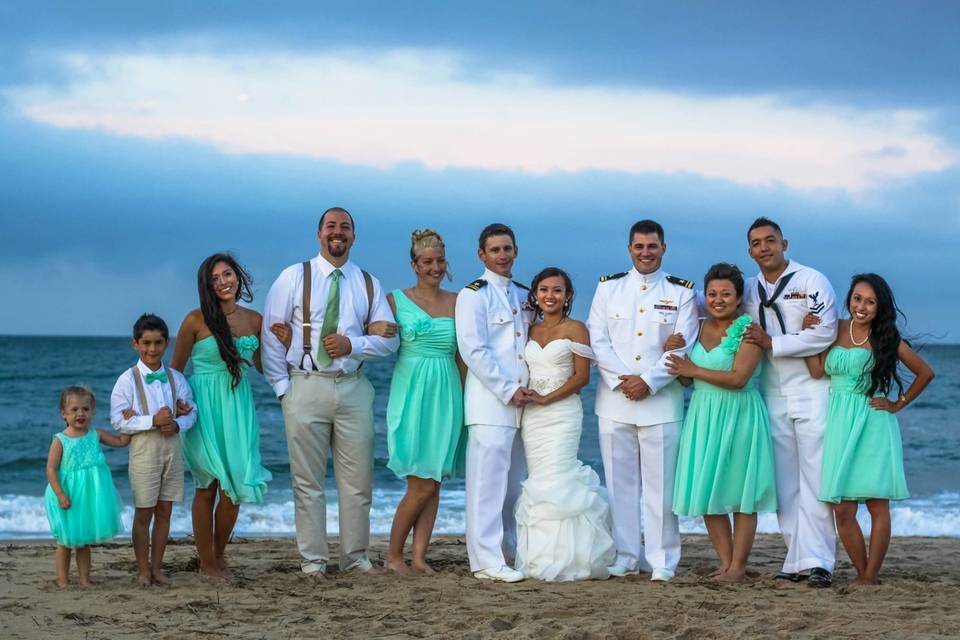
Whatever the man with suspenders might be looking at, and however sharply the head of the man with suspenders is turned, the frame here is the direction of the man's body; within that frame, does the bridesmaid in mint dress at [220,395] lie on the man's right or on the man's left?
on the man's right

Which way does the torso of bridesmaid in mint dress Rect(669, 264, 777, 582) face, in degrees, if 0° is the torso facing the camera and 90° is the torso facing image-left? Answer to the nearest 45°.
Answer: approximately 45°

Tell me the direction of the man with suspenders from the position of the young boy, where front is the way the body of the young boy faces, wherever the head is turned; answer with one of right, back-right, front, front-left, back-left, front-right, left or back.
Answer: left

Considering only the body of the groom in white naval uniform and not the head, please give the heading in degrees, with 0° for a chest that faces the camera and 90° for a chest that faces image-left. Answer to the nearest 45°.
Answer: approximately 315°

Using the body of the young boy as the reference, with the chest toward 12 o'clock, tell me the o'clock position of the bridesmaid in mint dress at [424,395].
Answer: The bridesmaid in mint dress is roughly at 9 o'clock from the young boy.

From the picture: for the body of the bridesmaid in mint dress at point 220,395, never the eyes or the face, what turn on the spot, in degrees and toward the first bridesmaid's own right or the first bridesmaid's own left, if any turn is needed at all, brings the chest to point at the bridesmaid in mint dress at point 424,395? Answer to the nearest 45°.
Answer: approximately 45° to the first bridesmaid's own left

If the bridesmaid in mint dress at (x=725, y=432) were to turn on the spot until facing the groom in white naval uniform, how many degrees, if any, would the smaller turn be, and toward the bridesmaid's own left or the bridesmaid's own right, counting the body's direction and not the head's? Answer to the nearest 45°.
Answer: approximately 45° to the bridesmaid's own right

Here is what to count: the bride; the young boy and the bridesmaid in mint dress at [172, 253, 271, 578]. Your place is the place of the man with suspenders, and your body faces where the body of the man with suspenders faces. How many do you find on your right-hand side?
2

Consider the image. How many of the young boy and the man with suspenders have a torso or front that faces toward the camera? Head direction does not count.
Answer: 2

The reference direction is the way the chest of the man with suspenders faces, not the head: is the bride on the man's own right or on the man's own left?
on the man's own left

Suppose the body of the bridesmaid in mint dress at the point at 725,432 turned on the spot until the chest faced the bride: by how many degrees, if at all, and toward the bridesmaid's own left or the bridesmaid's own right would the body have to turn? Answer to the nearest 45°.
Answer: approximately 45° to the bridesmaid's own right
